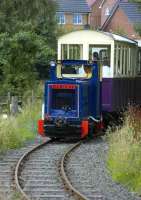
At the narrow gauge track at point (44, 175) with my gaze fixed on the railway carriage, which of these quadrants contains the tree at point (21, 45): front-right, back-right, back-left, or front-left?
front-left

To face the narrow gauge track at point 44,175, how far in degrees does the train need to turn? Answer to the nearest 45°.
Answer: approximately 45° to its left

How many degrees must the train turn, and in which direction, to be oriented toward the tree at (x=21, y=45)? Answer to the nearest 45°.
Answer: approximately 135° to its right

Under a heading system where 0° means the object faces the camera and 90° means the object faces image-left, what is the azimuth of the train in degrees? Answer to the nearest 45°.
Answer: approximately 45°

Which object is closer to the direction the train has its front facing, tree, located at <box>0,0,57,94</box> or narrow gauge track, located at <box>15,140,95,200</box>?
the narrow gauge track
